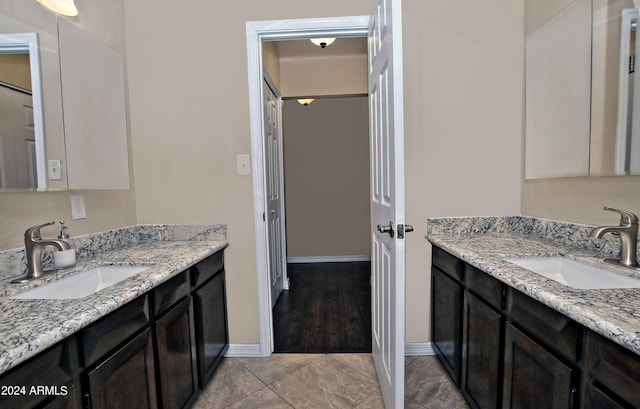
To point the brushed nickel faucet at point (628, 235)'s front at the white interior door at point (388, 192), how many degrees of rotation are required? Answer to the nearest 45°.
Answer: approximately 45° to its right

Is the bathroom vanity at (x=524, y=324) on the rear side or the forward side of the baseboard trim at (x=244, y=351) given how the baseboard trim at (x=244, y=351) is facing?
on the forward side

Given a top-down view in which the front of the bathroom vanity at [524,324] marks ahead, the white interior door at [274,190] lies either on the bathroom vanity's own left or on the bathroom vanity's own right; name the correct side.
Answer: on the bathroom vanity's own right

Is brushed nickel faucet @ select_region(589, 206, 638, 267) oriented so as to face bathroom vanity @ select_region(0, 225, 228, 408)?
yes

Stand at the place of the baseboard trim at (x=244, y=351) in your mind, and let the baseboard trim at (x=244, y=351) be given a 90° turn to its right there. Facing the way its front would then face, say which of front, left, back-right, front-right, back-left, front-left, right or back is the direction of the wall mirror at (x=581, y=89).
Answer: back-left

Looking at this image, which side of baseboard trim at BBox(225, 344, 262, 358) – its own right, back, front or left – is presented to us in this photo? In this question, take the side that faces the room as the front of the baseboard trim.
front

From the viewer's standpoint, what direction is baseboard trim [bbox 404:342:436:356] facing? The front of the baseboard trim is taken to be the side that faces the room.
toward the camera

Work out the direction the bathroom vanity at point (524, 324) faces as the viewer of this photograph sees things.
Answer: facing the viewer and to the left of the viewer

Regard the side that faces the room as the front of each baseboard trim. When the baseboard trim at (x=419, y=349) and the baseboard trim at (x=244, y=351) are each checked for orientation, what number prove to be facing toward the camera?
2

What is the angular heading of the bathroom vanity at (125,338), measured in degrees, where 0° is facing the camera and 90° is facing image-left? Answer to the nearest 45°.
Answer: approximately 315°

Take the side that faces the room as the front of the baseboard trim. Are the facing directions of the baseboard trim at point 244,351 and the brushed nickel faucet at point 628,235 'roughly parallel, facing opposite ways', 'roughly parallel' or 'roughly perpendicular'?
roughly perpendicular
